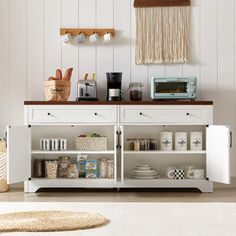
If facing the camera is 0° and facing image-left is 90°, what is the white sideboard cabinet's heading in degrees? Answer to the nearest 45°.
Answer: approximately 0°

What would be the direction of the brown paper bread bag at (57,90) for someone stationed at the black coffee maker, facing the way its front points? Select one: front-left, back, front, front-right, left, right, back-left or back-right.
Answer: right

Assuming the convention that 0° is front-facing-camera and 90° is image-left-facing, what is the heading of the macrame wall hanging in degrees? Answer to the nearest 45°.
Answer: approximately 0°

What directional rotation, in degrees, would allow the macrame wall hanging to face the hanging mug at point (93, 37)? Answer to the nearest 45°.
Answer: approximately 90° to its right

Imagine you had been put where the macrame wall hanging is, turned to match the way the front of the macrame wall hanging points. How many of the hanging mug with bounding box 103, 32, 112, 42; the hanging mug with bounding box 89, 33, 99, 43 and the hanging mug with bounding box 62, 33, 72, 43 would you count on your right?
3
